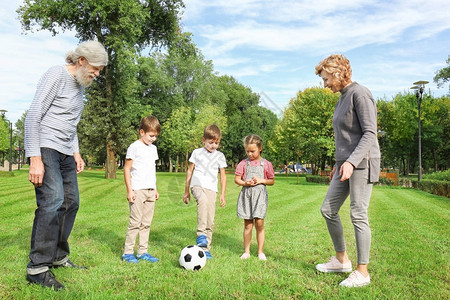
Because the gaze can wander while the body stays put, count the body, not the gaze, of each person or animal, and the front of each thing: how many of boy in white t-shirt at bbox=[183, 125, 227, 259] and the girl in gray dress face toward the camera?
2

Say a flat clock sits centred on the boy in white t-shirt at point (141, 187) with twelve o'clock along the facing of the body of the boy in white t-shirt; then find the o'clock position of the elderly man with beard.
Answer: The elderly man with beard is roughly at 3 o'clock from the boy in white t-shirt.

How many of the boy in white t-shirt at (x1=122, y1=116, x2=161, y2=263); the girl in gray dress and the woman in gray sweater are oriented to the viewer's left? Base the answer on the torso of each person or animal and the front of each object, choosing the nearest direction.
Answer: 1

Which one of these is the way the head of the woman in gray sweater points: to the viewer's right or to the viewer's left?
to the viewer's left

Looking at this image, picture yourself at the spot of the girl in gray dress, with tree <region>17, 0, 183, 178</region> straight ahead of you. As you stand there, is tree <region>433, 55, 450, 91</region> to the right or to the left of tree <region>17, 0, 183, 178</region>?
right

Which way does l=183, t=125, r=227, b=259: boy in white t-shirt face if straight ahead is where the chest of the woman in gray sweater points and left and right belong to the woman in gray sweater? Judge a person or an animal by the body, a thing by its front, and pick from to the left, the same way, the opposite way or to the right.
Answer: to the left

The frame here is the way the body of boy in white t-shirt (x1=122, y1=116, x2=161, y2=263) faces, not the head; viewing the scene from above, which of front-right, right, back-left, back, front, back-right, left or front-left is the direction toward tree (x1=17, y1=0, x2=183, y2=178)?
back-left

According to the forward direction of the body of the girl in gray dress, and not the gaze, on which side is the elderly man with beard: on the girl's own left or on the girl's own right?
on the girl's own right

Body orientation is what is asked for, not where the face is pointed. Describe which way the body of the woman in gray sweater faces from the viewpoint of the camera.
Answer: to the viewer's left

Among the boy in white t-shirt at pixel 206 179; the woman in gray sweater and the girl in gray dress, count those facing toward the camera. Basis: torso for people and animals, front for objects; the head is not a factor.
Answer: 2

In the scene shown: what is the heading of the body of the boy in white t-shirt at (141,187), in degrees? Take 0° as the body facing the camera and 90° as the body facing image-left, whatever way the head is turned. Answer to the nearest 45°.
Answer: approximately 315°

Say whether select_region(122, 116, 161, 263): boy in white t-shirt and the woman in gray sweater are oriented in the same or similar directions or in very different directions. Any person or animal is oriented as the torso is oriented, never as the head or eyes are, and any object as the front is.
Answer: very different directions
